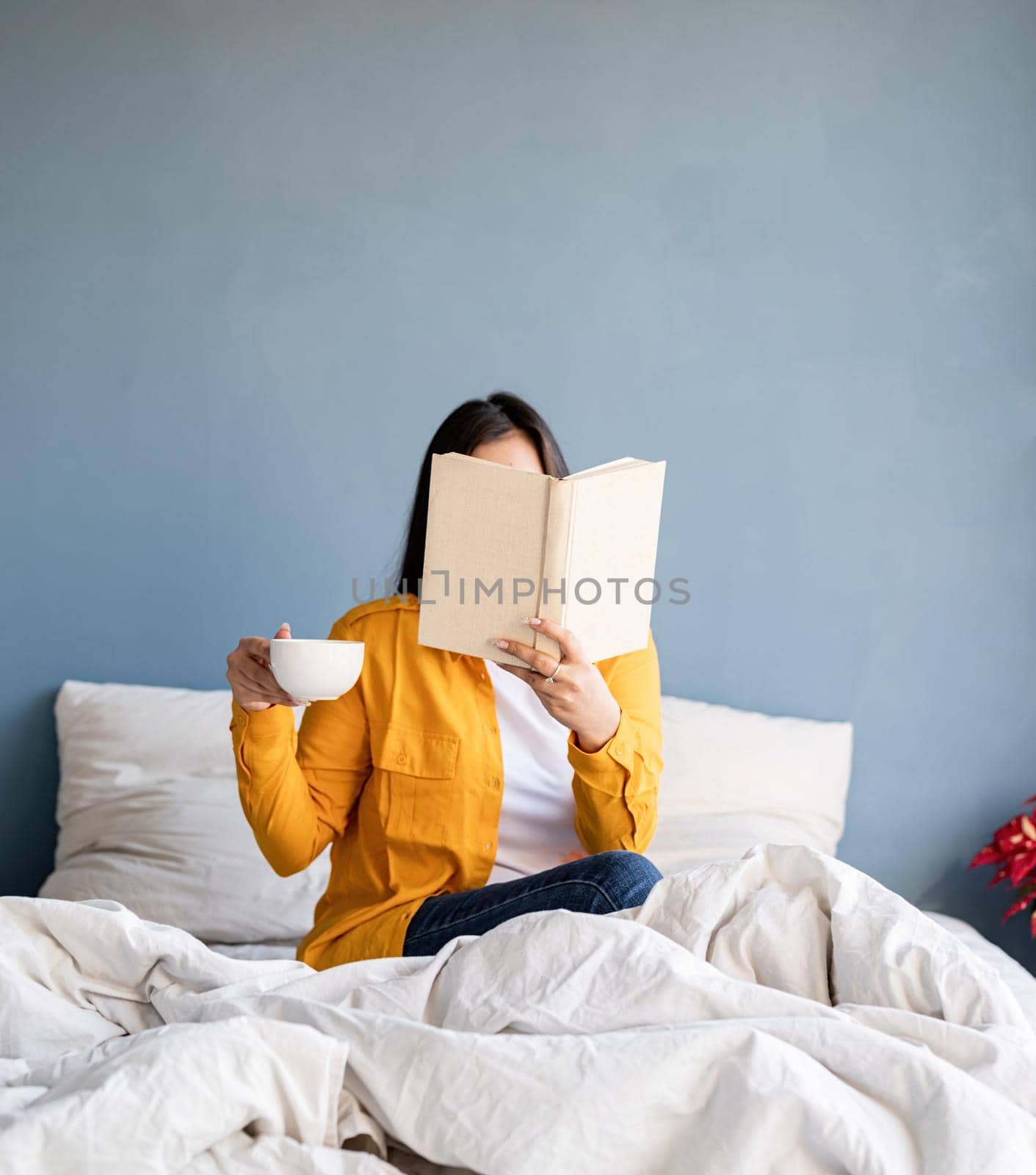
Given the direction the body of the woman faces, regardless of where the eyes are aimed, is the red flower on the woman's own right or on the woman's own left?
on the woman's own left

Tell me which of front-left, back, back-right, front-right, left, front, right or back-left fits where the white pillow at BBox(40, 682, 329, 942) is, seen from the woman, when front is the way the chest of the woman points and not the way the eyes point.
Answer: back

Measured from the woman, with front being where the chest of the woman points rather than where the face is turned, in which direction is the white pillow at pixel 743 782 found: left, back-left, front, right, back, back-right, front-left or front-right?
left

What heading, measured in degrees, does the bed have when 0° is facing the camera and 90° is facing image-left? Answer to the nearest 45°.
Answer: approximately 0°

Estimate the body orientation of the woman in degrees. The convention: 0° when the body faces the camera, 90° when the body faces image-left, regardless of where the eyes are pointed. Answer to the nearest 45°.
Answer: approximately 315°
